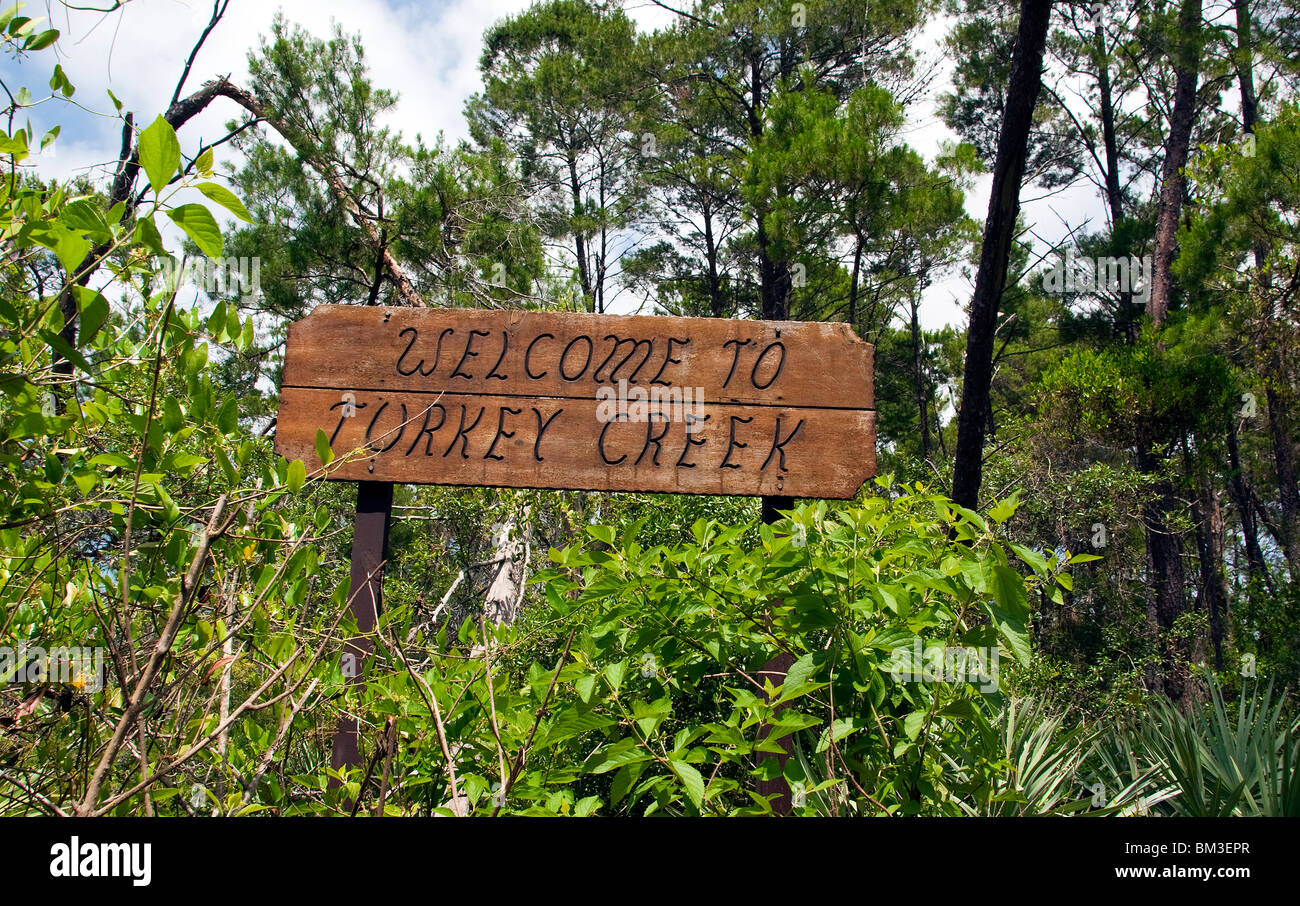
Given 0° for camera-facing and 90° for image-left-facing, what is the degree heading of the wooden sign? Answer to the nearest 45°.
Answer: approximately 0°
